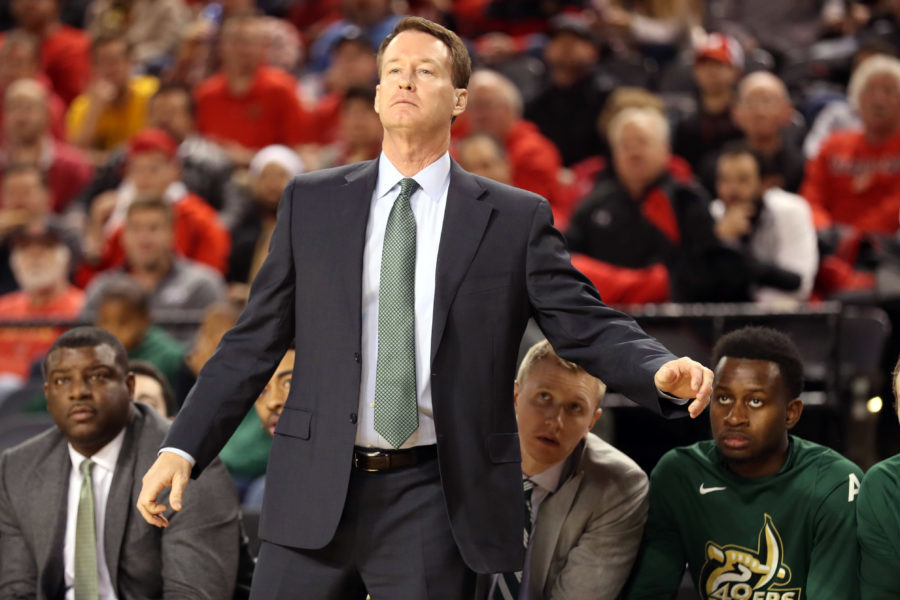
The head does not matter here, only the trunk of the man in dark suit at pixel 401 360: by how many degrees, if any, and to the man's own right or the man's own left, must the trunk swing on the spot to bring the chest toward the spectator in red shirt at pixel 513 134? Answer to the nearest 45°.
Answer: approximately 180°

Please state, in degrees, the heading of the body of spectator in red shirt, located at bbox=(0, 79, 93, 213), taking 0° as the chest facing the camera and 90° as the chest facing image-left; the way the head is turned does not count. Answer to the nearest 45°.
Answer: approximately 0°

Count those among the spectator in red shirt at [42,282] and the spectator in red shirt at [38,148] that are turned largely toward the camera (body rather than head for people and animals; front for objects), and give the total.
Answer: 2

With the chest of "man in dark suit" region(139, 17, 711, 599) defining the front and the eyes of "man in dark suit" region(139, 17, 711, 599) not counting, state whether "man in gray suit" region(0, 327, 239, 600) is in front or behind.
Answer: behind

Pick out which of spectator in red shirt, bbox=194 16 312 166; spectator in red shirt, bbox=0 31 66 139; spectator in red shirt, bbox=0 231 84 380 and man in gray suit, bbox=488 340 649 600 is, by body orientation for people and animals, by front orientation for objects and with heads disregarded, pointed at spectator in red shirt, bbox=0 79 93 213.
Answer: spectator in red shirt, bbox=0 31 66 139

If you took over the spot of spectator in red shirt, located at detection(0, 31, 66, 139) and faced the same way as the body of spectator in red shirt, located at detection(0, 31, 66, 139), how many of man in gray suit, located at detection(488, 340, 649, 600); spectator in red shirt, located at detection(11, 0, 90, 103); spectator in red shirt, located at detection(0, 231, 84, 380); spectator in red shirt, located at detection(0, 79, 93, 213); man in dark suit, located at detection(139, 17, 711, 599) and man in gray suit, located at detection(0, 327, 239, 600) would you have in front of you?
5

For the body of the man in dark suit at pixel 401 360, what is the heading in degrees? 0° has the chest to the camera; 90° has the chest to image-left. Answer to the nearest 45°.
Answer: approximately 0°

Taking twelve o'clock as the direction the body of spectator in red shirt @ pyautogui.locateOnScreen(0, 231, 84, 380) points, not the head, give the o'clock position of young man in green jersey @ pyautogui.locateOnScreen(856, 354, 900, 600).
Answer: The young man in green jersey is roughly at 11 o'clock from the spectator in red shirt.

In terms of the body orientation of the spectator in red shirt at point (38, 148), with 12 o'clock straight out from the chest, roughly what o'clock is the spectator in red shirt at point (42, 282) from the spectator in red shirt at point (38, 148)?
the spectator in red shirt at point (42, 282) is roughly at 12 o'clock from the spectator in red shirt at point (38, 148).
